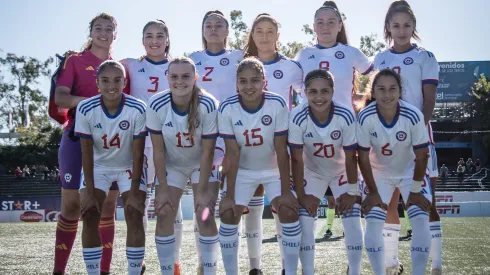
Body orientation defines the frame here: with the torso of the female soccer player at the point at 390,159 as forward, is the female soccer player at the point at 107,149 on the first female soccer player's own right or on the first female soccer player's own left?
on the first female soccer player's own right

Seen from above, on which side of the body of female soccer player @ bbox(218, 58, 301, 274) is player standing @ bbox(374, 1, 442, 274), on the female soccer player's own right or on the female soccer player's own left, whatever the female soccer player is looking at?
on the female soccer player's own left

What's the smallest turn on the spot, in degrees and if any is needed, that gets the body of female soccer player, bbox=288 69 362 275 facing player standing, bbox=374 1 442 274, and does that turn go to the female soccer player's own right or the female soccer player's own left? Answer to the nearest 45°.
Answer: approximately 135° to the female soccer player's own left

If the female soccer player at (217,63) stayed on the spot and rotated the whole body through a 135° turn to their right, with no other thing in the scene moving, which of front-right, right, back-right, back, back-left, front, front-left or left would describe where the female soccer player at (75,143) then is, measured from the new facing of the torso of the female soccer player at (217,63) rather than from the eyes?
front-left

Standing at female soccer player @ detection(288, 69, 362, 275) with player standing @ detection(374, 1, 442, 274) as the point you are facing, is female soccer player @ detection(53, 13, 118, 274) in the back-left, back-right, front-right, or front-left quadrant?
back-left

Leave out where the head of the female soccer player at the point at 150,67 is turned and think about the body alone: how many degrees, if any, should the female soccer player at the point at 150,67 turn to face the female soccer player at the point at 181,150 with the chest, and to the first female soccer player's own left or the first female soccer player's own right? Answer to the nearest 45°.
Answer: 0° — they already face them

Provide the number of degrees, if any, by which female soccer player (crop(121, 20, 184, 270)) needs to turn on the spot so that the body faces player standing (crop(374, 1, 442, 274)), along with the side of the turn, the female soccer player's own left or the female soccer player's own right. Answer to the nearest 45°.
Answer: approximately 90° to the female soccer player's own left
